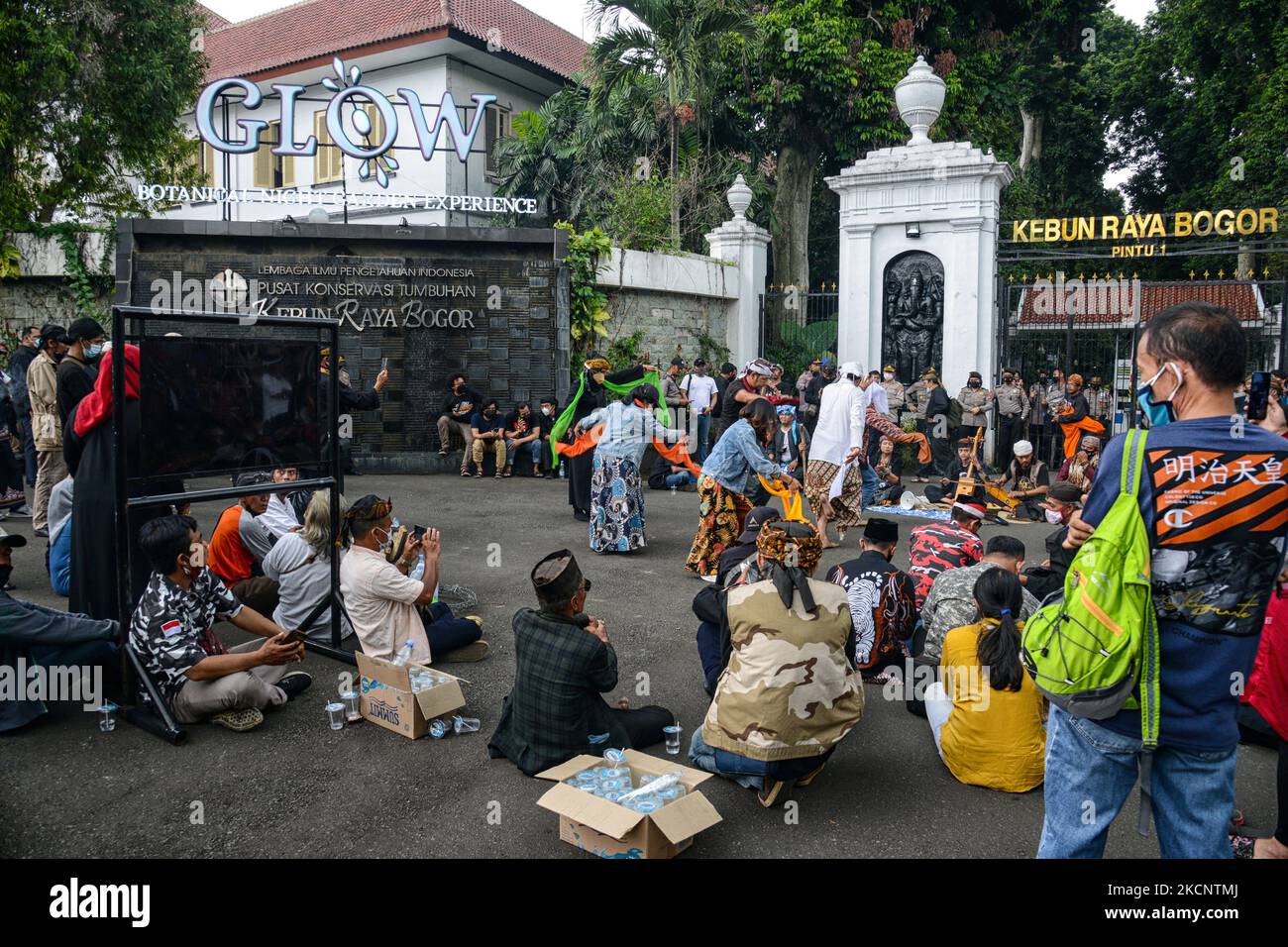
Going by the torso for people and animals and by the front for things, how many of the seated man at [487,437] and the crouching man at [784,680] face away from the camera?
1

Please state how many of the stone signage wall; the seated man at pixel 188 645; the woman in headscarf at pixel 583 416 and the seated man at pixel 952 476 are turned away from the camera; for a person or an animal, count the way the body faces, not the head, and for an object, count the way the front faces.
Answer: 0

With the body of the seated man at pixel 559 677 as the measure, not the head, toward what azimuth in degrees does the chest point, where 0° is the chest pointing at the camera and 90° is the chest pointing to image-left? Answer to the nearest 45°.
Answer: approximately 225°

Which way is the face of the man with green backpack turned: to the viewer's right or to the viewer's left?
to the viewer's left

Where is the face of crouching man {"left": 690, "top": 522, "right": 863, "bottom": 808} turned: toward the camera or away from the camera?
away from the camera

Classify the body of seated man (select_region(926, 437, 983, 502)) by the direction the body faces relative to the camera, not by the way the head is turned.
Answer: toward the camera

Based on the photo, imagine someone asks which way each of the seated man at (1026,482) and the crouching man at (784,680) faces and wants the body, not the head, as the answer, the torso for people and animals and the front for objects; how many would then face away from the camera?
1

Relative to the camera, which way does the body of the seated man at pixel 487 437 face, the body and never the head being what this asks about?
toward the camera

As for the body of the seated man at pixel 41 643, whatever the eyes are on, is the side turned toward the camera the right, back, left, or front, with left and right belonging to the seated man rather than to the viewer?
right

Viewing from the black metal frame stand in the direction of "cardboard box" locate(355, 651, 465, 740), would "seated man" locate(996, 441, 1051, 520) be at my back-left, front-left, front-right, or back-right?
front-left

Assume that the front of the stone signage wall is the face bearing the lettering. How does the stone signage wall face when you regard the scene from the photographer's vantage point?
facing the viewer

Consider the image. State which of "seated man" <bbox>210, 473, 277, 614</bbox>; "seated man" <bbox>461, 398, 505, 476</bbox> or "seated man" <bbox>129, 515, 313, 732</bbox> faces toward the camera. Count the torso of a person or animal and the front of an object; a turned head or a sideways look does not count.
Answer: "seated man" <bbox>461, 398, 505, 476</bbox>

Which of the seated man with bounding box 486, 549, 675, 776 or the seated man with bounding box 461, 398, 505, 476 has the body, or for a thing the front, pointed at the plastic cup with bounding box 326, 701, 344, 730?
the seated man with bounding box 461, 398, 505, 476
